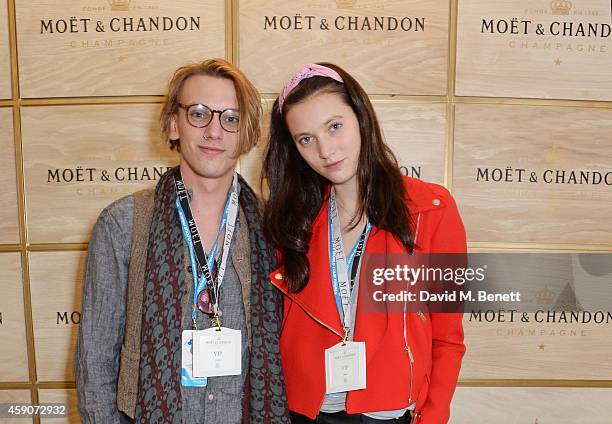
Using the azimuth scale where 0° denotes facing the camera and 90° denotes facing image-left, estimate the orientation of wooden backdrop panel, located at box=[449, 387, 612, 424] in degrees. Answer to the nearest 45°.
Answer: approximately 0°

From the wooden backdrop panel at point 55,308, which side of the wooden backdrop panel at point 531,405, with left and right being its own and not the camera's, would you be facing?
right
